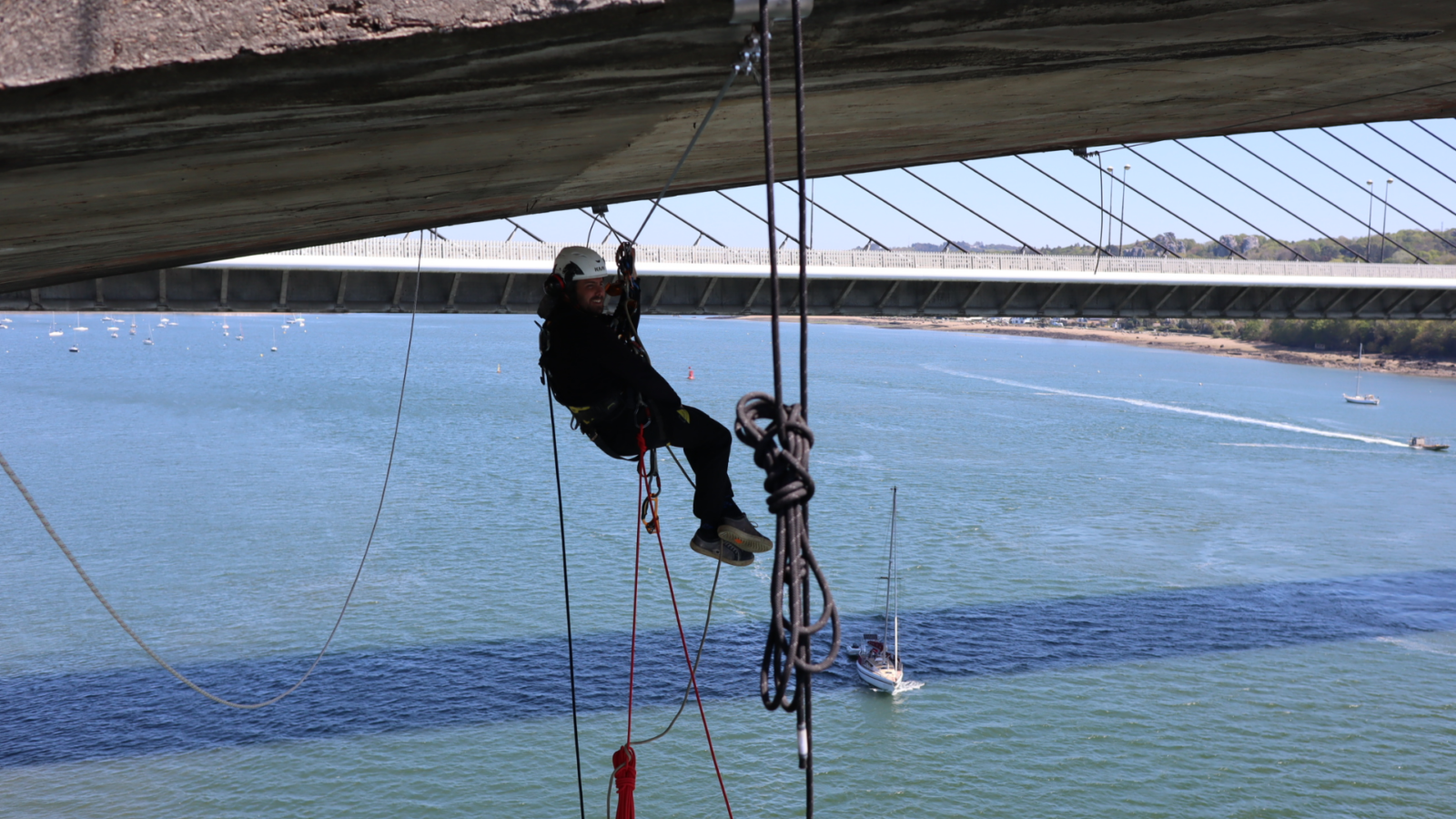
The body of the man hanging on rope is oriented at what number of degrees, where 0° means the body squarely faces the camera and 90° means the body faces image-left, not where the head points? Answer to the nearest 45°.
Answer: approximately 270°

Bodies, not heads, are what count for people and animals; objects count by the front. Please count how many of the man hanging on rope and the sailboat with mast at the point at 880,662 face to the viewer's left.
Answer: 0

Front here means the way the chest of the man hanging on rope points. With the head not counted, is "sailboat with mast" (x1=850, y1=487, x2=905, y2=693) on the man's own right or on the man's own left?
on the man's own left
